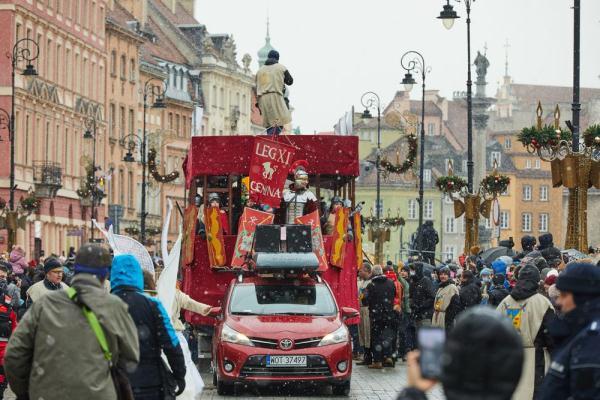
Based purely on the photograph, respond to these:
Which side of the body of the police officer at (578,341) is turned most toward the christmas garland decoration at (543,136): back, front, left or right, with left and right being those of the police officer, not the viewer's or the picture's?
right

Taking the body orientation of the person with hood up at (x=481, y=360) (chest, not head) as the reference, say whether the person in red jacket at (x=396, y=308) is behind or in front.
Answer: in front

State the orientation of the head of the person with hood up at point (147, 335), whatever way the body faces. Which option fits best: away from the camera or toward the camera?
away from the camera

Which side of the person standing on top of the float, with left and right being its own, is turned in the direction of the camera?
back

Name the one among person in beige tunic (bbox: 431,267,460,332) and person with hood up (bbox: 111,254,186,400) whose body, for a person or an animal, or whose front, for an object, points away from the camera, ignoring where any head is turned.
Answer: person with hood up (bbox: 111,254,186,400)

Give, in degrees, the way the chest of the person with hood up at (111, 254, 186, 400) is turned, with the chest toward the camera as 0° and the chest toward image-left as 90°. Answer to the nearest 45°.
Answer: approximately 180°

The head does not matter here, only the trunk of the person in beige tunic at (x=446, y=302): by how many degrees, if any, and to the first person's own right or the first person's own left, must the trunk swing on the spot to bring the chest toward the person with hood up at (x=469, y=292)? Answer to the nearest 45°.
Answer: approximately 90° to the first person's own left

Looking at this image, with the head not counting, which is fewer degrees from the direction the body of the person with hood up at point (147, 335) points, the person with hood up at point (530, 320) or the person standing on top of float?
the person standing on top of float

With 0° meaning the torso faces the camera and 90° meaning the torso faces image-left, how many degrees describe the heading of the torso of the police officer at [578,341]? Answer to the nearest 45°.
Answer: approximately 90°
